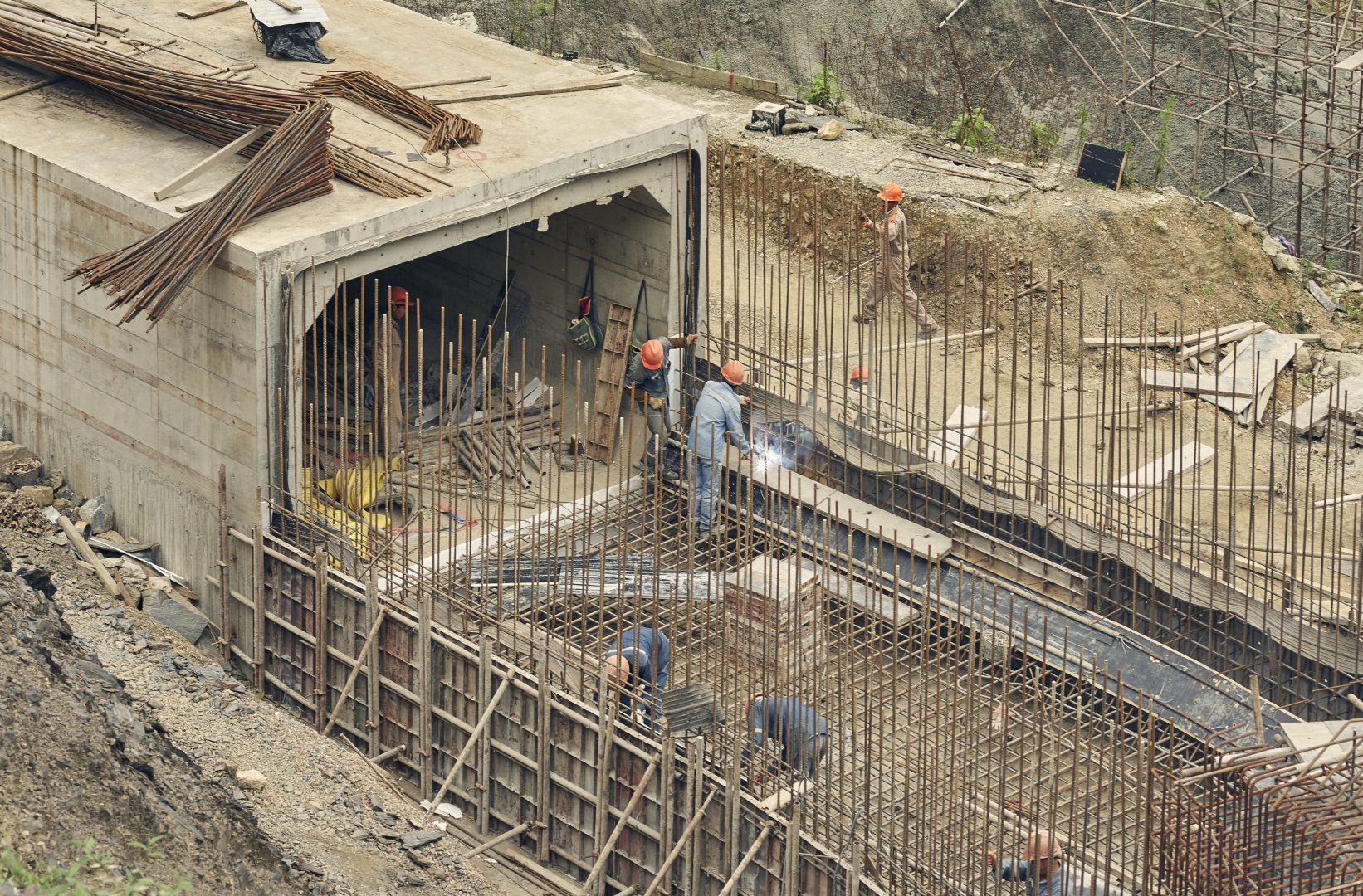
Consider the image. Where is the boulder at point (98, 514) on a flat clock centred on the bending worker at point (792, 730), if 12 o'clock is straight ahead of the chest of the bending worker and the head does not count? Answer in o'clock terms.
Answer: The boulder is roughly at 1 o'clock from the bending worker.

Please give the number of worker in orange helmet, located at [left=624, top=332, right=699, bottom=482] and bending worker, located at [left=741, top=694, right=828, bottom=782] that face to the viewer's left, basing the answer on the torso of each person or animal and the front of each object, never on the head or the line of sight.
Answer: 1

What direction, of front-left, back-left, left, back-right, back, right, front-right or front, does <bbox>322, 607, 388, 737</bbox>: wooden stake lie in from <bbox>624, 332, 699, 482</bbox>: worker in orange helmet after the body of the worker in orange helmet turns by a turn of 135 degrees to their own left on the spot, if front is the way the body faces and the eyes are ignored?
back-left

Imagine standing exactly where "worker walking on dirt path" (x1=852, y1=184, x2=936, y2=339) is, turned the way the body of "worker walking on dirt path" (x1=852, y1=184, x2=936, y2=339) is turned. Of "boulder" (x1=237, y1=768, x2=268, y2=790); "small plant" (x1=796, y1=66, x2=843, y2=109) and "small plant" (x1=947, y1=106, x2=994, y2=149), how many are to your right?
2

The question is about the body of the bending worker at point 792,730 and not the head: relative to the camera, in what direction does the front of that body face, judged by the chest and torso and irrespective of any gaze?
to the viewer's left

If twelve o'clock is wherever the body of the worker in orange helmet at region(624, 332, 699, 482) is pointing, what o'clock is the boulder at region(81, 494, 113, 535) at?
The boulder is roughly at 4 o'clock from the worker in orange helmet.

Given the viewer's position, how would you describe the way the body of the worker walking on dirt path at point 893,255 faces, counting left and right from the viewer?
facing to the left of the viewer
